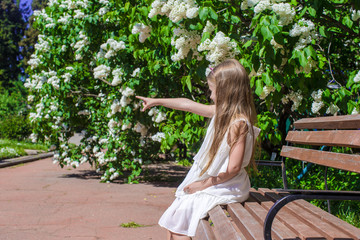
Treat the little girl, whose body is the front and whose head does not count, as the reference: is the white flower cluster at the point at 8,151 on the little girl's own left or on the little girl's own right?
on the little girl's own right

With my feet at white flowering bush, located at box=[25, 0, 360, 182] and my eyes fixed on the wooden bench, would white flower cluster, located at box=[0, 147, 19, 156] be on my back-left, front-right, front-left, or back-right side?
back-right

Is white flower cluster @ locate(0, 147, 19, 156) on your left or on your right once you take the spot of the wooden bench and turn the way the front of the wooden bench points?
on your right

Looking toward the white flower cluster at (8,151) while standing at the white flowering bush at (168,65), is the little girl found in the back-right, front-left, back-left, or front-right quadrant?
back-left

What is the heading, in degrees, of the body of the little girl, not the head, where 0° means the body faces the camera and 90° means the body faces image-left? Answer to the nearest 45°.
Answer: approximately 90°

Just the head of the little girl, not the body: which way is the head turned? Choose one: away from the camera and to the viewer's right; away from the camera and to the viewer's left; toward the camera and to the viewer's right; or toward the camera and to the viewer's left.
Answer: away from the camera and to the viewer's left
